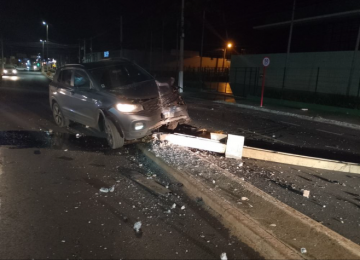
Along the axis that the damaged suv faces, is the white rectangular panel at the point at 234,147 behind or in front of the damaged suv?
in front

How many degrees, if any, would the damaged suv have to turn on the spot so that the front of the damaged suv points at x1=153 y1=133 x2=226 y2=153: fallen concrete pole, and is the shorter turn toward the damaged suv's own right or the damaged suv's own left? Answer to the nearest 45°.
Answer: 0° — it already faces it

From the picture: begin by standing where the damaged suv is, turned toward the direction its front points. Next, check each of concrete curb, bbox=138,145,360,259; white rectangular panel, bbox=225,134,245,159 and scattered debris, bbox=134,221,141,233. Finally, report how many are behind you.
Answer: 0

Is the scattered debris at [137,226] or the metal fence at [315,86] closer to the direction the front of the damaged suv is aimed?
the scattered debris

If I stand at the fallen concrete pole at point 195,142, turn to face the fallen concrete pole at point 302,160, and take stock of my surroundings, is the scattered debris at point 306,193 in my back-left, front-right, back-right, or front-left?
front-right

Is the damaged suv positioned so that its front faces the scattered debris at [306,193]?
yes

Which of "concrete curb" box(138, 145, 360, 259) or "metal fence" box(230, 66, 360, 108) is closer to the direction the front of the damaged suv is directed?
the concrete curb

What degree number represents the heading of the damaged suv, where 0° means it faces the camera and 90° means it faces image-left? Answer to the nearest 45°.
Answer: approximately 315°

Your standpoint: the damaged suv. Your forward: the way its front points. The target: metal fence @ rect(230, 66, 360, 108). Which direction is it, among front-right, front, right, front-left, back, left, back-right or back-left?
left

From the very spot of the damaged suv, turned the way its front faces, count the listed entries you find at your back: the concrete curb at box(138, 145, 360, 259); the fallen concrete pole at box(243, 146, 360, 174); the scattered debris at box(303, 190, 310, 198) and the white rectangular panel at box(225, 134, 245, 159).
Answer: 0

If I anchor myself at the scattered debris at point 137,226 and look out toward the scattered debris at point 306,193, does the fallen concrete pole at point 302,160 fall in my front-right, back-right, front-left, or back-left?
front-left

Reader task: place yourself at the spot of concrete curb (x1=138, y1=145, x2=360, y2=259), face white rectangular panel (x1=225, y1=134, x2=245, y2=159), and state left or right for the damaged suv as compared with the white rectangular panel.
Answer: left

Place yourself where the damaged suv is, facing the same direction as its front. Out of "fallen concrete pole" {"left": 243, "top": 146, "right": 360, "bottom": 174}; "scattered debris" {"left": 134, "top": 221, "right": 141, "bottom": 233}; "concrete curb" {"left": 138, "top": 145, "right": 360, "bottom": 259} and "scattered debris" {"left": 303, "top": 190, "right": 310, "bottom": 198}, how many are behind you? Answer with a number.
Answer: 0

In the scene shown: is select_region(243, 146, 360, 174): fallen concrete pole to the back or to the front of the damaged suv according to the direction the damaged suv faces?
to the front

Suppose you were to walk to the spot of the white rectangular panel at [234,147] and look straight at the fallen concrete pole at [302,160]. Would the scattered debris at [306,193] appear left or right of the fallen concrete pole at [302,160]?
right

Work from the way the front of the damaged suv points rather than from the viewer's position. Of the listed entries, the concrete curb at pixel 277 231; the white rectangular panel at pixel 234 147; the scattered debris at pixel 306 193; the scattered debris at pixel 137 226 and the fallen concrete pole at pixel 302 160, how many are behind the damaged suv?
0

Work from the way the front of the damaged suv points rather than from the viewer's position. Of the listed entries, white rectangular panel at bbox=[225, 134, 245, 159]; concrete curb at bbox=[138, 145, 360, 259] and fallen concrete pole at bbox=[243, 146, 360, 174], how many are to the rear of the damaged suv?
0

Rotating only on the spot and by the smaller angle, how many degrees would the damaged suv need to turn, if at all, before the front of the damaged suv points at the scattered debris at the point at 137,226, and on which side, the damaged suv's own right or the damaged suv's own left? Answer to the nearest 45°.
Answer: approximately 45° to the damaged suv's own right
